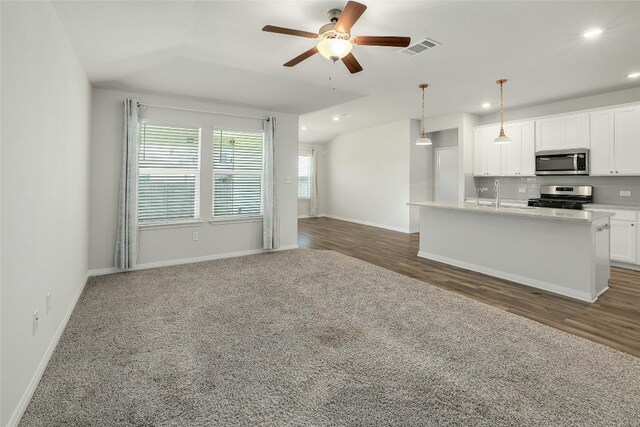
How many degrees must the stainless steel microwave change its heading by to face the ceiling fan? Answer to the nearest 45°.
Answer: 0° — it already faces it

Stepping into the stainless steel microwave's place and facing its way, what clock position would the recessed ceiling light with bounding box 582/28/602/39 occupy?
The recessed ceiling light is roughly at 12 o'clock from the stainless steel microwave.

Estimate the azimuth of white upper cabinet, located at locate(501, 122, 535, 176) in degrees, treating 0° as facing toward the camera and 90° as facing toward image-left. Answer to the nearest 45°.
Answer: approximately 0°

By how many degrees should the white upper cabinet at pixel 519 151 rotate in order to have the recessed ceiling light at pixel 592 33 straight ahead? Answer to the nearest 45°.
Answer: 0° — it already faces it

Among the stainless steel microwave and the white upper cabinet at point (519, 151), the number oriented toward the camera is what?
2

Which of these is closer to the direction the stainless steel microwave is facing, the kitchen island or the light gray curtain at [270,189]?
the kitchen island
